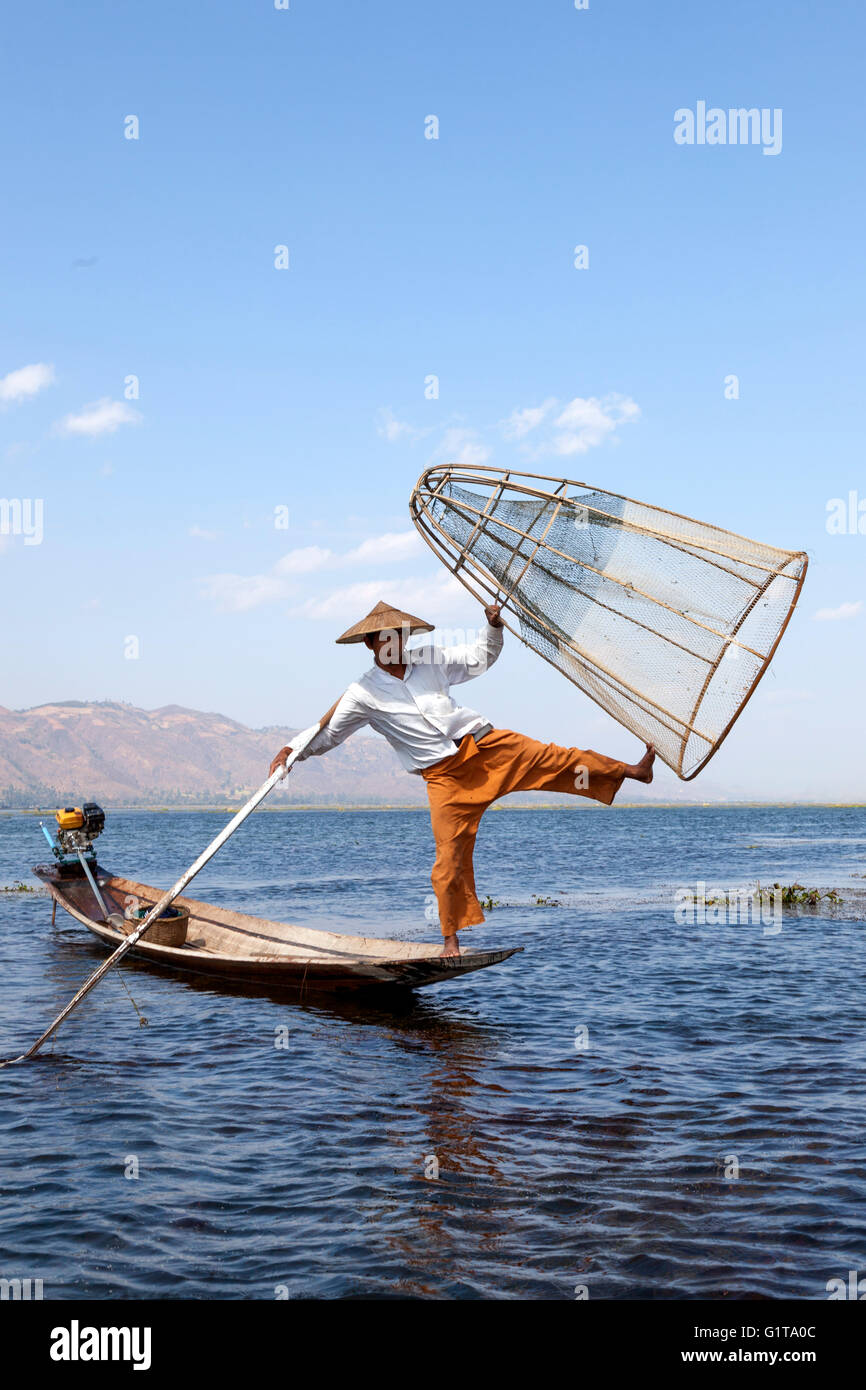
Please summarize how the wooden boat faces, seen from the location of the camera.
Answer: facing the viewer and to the right of the viewer
